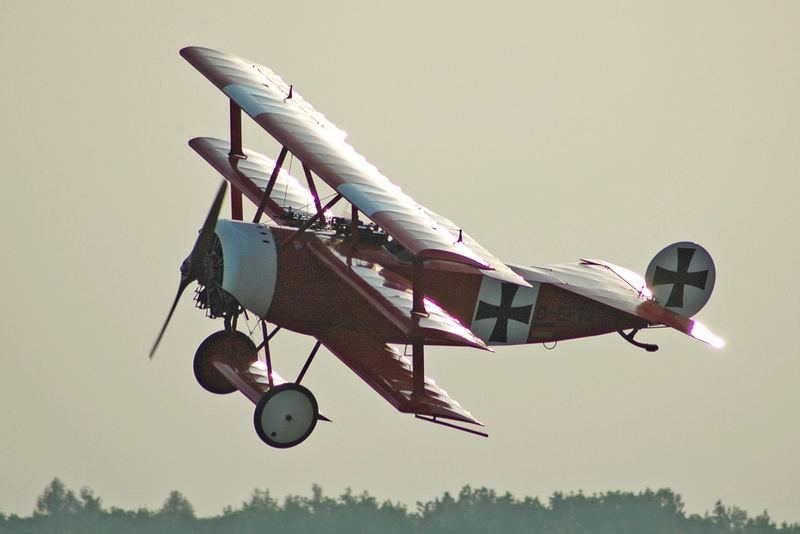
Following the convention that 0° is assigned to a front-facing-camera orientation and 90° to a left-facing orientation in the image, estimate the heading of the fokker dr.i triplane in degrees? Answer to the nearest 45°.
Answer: approximately 45°
